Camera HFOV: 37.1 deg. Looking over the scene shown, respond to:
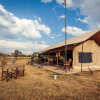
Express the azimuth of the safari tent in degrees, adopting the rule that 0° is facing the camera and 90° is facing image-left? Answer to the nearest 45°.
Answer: approximately 90°
